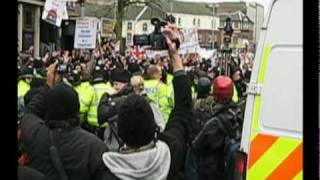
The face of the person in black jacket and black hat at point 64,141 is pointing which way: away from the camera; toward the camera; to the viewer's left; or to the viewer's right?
away from the camera

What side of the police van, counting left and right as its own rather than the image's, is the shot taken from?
back

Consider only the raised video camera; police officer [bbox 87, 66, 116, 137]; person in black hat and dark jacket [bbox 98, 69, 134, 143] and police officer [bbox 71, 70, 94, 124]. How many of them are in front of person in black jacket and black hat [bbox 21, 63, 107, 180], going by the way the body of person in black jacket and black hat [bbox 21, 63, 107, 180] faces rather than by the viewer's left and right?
4

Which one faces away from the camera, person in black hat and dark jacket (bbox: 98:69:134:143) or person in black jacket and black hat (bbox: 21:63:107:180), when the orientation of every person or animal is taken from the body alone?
the person in black jacket and black hat

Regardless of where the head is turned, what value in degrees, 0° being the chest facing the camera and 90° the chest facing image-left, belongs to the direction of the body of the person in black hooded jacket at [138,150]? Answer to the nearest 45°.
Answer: approximately 180°

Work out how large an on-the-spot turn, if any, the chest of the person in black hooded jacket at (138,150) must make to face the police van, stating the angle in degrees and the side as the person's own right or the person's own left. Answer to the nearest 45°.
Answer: approximately 45° to the person's own right

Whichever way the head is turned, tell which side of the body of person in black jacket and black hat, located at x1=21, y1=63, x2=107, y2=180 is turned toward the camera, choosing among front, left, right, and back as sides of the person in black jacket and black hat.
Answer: back

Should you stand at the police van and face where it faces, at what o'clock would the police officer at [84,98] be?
The police officer is roughly at 11 o'clock from the police van.

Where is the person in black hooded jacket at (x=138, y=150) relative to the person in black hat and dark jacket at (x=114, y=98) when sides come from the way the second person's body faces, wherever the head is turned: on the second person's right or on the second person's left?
on the second person's left

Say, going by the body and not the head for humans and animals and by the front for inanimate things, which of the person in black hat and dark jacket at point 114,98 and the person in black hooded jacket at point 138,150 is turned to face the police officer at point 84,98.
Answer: the person in black hooded jacket

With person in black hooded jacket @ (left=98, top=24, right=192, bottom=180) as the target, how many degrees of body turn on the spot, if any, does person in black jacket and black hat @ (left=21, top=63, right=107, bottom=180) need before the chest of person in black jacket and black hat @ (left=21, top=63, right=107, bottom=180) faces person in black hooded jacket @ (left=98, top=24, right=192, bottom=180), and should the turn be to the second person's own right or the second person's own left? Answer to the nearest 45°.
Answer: approximately 135° to the second person's own right

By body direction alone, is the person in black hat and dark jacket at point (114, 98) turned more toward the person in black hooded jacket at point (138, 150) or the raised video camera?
the person in black hooded jacket

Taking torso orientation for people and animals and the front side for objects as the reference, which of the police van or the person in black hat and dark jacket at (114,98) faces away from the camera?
the police van

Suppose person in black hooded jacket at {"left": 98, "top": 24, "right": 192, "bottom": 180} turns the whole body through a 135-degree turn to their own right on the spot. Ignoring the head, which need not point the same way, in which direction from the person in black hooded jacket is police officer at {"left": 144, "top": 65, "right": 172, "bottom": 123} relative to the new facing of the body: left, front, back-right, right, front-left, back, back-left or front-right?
back-left

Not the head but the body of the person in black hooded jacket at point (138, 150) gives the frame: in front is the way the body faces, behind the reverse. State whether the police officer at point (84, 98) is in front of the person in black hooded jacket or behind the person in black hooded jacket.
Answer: in front

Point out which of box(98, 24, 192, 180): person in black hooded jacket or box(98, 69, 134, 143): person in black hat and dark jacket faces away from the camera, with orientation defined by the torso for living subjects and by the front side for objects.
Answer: the person in black hooded jacket

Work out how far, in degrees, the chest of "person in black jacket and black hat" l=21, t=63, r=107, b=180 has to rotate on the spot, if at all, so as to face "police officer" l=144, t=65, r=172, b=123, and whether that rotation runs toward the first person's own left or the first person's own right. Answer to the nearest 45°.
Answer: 0° — they already face them

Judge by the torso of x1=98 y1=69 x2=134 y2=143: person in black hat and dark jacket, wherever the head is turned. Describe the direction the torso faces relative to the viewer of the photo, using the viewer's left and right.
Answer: facing the viewer and to the left of the viewer

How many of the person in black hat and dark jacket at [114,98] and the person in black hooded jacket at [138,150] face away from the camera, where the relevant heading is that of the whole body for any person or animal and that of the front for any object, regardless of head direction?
1

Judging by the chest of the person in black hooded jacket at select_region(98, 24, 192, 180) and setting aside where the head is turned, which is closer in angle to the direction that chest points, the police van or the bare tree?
the bare tree
